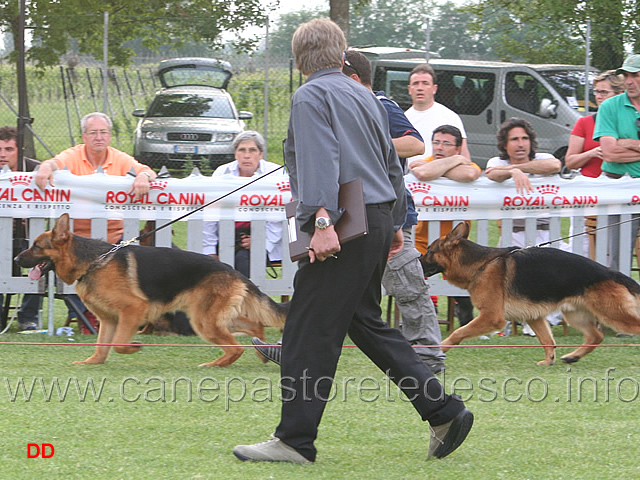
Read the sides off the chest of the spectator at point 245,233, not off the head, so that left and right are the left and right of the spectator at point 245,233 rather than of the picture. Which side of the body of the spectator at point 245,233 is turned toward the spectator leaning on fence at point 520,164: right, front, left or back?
left

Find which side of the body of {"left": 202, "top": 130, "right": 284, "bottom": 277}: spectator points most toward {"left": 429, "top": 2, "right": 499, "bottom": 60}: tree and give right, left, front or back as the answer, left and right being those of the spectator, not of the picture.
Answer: back

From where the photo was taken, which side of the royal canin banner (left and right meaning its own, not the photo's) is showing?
front

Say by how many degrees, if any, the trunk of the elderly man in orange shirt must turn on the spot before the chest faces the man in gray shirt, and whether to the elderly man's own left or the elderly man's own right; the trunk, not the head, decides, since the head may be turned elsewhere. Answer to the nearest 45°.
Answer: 0° — they already face them

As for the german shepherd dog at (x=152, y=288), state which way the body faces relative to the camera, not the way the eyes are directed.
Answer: to the viewer's left

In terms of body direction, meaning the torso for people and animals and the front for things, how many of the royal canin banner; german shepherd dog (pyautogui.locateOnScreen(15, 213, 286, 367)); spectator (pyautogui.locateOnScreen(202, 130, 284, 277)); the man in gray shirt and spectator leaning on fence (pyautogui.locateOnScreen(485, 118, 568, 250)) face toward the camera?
3

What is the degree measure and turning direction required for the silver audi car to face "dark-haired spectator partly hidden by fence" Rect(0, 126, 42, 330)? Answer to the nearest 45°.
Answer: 0° — it already faces them

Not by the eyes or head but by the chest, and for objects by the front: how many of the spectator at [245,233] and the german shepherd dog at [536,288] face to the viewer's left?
1

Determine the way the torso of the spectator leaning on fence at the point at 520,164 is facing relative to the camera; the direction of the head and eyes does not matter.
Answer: toward the camera

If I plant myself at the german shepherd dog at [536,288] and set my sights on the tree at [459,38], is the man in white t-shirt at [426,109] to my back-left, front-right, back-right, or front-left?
front-left

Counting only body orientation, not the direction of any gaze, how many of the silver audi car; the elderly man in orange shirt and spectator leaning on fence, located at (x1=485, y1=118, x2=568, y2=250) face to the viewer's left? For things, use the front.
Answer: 0

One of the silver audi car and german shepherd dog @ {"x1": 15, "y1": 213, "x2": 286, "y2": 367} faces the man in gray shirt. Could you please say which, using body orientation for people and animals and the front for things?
the silver audi car

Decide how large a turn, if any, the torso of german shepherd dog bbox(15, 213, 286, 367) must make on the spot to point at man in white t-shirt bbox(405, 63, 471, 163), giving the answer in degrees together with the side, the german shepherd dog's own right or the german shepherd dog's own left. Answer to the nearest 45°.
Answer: approximately 135° to the german shepherd dog's own right

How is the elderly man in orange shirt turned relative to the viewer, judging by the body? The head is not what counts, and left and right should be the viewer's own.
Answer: facing the viewer
